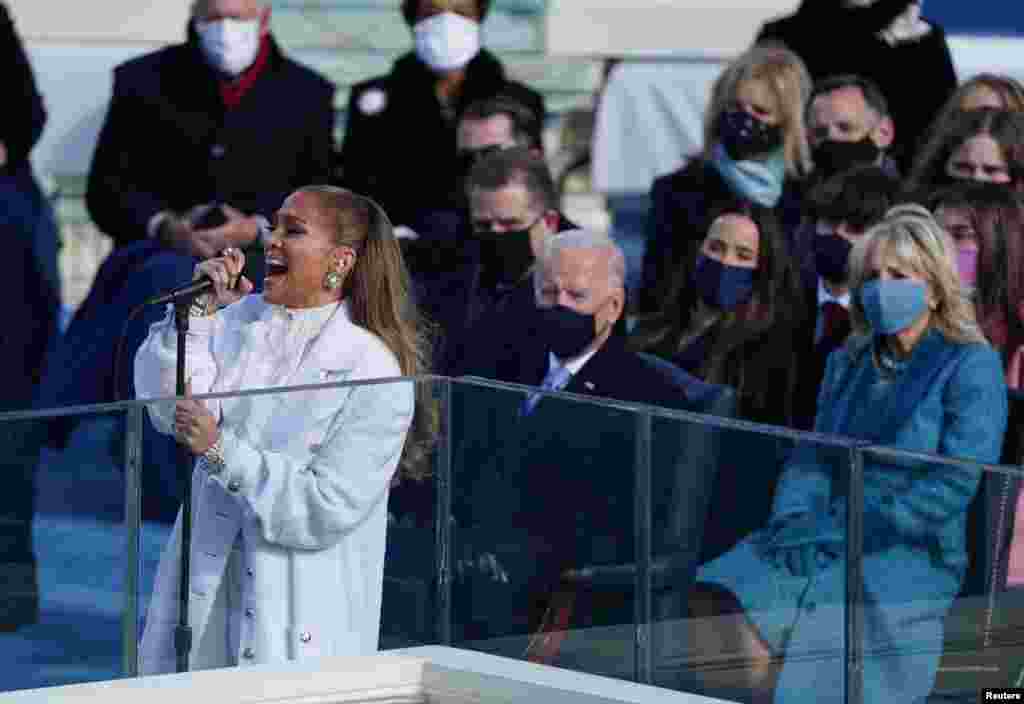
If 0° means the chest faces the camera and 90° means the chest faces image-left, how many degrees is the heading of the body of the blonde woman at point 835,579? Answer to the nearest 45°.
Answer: approximately 45°

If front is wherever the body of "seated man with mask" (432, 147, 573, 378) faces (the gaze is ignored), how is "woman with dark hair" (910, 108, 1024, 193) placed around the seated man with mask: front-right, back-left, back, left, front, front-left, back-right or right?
back-left

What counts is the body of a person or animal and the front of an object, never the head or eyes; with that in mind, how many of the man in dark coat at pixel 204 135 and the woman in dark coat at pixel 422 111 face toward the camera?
2

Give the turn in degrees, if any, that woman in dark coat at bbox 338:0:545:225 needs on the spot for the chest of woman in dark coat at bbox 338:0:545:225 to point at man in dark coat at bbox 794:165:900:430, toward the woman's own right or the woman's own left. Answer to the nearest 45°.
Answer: approximately 45° to the woman's own left

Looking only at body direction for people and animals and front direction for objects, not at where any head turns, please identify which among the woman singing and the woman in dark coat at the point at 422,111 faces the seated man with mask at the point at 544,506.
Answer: the woman in dark coat

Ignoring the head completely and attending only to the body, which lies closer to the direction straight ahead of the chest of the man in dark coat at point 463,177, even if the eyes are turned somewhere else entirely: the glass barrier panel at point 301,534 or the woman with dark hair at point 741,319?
the glass barrier panel
